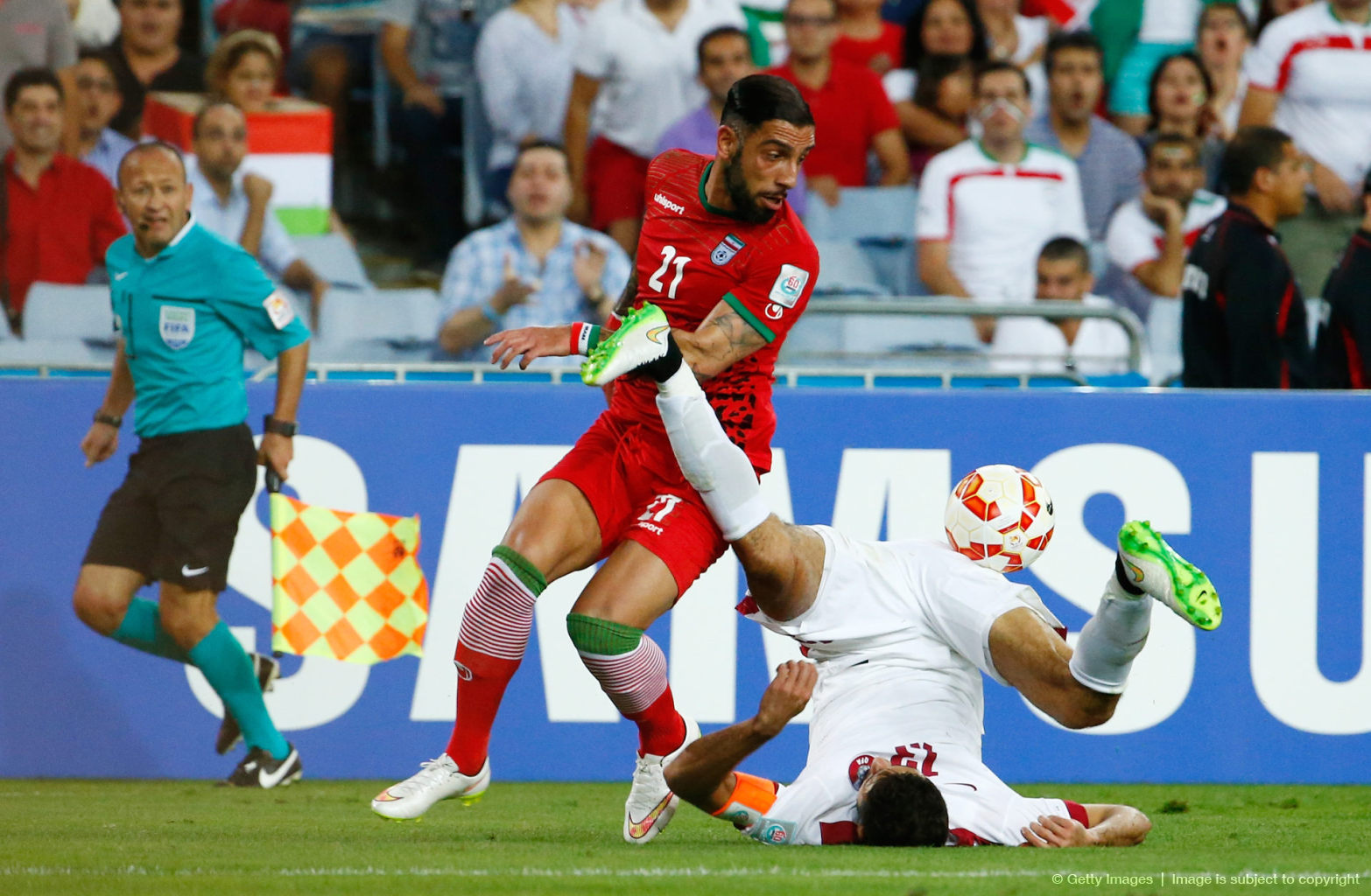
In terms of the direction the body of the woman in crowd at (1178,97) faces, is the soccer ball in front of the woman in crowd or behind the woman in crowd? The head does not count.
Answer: in front

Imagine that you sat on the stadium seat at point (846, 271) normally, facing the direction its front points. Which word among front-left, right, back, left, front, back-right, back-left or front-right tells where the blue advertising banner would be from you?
front

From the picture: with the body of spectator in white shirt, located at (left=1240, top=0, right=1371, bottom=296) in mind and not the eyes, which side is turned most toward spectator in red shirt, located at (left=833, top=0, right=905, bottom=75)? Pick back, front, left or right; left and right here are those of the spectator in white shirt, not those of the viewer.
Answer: right

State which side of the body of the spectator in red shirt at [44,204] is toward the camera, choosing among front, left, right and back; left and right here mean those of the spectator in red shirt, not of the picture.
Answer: front

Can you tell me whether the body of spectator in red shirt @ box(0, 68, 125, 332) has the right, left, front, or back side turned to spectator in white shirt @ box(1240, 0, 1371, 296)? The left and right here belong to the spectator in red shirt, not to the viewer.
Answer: left

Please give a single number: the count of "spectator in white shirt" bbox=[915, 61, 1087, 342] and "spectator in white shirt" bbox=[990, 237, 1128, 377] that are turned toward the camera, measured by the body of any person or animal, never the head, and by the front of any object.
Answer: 2

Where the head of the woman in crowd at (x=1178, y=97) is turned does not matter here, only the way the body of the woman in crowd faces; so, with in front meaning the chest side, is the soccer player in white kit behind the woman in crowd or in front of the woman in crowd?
in front

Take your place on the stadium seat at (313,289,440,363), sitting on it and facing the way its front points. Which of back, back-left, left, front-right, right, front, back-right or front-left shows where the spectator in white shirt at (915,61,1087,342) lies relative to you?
left

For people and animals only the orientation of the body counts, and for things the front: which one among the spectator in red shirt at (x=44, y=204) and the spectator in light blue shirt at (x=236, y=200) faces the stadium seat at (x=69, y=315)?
the spectator in red shirt

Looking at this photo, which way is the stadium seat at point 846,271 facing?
toward the camera

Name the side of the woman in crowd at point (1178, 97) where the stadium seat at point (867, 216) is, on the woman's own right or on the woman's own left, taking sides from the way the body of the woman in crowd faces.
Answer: on the woman's own right
